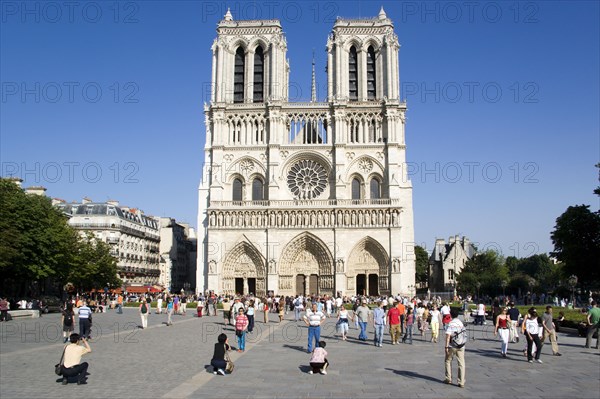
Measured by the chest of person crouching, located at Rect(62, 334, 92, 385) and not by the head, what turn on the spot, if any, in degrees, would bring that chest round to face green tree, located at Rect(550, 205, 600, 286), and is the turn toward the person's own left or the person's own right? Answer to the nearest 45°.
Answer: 0° — they already face it

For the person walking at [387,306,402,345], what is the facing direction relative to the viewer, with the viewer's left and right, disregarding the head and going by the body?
facing the viewer

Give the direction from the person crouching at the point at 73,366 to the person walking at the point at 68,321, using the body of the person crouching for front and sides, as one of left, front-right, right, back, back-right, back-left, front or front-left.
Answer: front-left

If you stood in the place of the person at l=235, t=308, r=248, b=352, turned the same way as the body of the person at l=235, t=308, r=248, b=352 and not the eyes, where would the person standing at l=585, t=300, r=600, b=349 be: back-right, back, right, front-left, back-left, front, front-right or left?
left

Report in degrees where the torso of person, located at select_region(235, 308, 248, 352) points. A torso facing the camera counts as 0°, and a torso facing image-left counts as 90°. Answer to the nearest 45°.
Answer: approximately 0°

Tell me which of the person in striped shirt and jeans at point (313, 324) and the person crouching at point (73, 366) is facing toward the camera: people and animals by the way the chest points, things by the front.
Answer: the person in striped shirt and jeans

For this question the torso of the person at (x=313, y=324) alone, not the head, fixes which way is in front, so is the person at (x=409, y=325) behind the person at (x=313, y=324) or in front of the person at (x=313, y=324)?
behind

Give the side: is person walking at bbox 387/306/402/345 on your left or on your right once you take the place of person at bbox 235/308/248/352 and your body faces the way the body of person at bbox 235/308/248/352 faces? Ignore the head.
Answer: on your left

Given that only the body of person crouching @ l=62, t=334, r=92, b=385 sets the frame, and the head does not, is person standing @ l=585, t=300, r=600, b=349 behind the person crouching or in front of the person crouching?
in front

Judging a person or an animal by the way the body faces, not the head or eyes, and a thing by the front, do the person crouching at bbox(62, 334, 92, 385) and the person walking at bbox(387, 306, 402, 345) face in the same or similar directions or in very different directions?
very different directions

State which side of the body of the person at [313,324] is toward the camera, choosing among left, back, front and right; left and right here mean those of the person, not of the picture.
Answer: front

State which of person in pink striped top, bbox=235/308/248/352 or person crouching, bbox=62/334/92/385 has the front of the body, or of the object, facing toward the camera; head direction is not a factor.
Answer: the person in pink striped top

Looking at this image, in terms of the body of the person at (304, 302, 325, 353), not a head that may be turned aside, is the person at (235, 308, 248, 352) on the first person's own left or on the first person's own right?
on the first person's own right

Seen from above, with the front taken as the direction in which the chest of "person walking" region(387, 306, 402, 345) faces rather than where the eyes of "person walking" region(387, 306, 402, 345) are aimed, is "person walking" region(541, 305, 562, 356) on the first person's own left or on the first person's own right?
on the first person's own left

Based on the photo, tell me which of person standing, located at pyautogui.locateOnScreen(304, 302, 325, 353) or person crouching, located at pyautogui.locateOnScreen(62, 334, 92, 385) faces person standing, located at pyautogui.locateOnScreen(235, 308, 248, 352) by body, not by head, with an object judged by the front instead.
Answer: the person crouching
